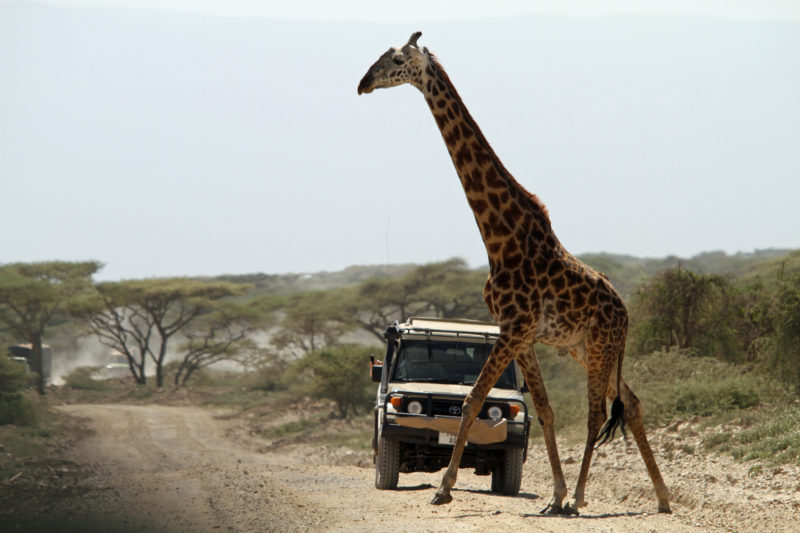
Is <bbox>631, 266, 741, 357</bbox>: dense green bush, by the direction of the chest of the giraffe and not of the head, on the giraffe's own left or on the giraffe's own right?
on the giraffe's own right

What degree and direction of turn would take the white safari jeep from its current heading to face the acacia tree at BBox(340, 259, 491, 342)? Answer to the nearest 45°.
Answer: approximately 180°

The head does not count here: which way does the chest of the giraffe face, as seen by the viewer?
to the viewer's left

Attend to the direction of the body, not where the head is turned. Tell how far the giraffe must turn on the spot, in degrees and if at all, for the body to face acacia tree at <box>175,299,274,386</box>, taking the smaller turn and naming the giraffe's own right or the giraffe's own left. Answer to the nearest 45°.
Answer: approximately 45° to the giraffe's own right

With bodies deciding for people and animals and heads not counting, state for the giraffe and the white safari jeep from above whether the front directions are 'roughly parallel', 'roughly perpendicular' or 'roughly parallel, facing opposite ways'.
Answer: roughly perpendicular

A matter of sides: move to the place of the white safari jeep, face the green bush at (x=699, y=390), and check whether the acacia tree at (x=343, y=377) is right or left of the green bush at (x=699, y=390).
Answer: left

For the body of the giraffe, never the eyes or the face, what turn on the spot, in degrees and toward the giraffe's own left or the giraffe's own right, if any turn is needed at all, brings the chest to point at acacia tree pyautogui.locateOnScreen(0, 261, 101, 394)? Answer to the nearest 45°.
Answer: approximately 45° to the giraffe's own right

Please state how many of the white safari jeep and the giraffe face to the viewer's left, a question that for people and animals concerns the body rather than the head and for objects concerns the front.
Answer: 1

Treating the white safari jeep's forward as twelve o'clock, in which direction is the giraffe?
The giraffe is roughly at 11 o'clock from the white safari jeep.

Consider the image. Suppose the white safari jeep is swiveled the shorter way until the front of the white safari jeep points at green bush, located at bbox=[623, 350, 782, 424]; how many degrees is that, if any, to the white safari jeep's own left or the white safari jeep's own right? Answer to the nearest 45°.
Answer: approximately 135° to the white safari jeep's own left

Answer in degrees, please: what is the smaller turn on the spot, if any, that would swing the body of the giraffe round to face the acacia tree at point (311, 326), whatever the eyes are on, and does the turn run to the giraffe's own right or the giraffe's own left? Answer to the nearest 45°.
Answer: approximately 90° to the giraffe's own right
